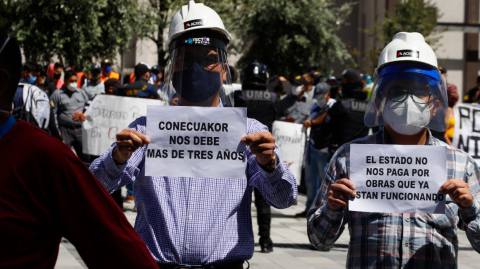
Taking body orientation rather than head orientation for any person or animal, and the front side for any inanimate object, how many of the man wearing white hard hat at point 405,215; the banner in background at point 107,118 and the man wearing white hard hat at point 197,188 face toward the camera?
3

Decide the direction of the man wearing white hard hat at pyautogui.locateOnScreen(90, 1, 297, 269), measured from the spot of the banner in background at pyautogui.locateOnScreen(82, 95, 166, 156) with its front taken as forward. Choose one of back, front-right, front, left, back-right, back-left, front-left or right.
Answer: front

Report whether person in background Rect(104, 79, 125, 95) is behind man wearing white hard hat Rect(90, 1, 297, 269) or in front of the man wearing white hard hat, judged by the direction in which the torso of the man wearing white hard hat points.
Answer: behind

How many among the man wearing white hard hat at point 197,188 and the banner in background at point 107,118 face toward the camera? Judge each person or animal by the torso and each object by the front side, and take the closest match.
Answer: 2

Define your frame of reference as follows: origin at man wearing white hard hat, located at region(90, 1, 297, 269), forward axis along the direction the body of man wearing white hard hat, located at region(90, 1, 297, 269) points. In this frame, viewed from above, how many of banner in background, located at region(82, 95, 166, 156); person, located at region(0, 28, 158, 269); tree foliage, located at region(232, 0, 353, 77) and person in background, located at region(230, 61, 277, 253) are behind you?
3

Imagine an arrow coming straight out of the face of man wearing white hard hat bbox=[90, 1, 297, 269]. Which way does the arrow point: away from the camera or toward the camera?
toward the camera

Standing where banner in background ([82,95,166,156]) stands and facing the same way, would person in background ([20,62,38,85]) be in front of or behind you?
behind

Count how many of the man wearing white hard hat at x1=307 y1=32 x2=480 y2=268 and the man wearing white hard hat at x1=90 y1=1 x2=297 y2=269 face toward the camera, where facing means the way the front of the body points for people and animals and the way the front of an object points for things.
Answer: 2

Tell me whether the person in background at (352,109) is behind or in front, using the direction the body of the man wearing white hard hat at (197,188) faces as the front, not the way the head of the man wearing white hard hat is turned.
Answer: behind

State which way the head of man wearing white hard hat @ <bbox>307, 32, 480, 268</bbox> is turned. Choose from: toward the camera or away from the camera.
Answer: toward the camera

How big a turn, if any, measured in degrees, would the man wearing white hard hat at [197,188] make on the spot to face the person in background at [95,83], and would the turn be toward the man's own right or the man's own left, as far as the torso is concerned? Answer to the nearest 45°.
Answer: approximately 180°

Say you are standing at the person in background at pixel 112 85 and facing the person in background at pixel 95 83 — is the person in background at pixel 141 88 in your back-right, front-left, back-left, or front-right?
back-right

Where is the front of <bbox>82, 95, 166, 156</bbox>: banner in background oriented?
toward the camera

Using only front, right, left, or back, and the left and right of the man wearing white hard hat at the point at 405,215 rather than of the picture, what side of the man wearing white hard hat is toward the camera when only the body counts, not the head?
front

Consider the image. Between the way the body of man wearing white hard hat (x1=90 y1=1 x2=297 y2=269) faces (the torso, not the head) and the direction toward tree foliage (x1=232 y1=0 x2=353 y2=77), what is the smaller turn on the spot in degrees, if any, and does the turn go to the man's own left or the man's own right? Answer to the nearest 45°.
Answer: approximately 180°
